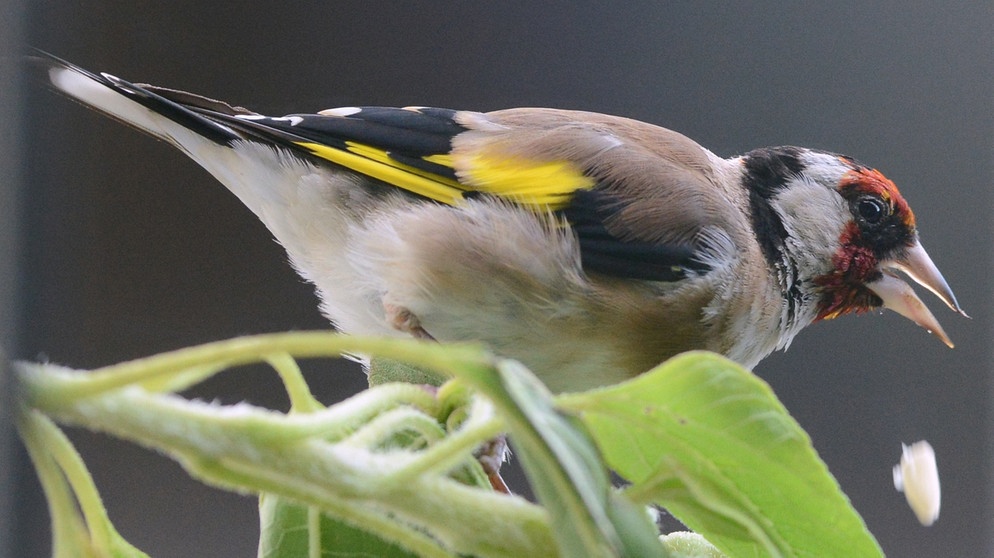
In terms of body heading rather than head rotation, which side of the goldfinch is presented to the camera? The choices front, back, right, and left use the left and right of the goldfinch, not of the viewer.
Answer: right
